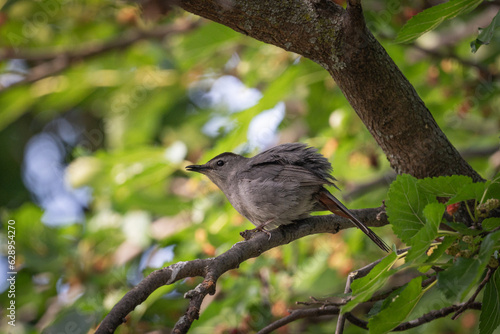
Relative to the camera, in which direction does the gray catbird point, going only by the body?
to the viewer's left

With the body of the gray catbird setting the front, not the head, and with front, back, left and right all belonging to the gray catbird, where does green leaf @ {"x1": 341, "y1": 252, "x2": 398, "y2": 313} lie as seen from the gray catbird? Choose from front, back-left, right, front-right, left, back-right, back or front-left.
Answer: back

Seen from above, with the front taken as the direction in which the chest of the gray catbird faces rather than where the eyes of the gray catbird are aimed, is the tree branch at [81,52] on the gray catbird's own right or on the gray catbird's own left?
on the gray catbird's own right

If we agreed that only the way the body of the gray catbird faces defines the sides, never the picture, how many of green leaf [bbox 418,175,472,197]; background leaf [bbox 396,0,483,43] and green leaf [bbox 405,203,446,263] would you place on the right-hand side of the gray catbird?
0
